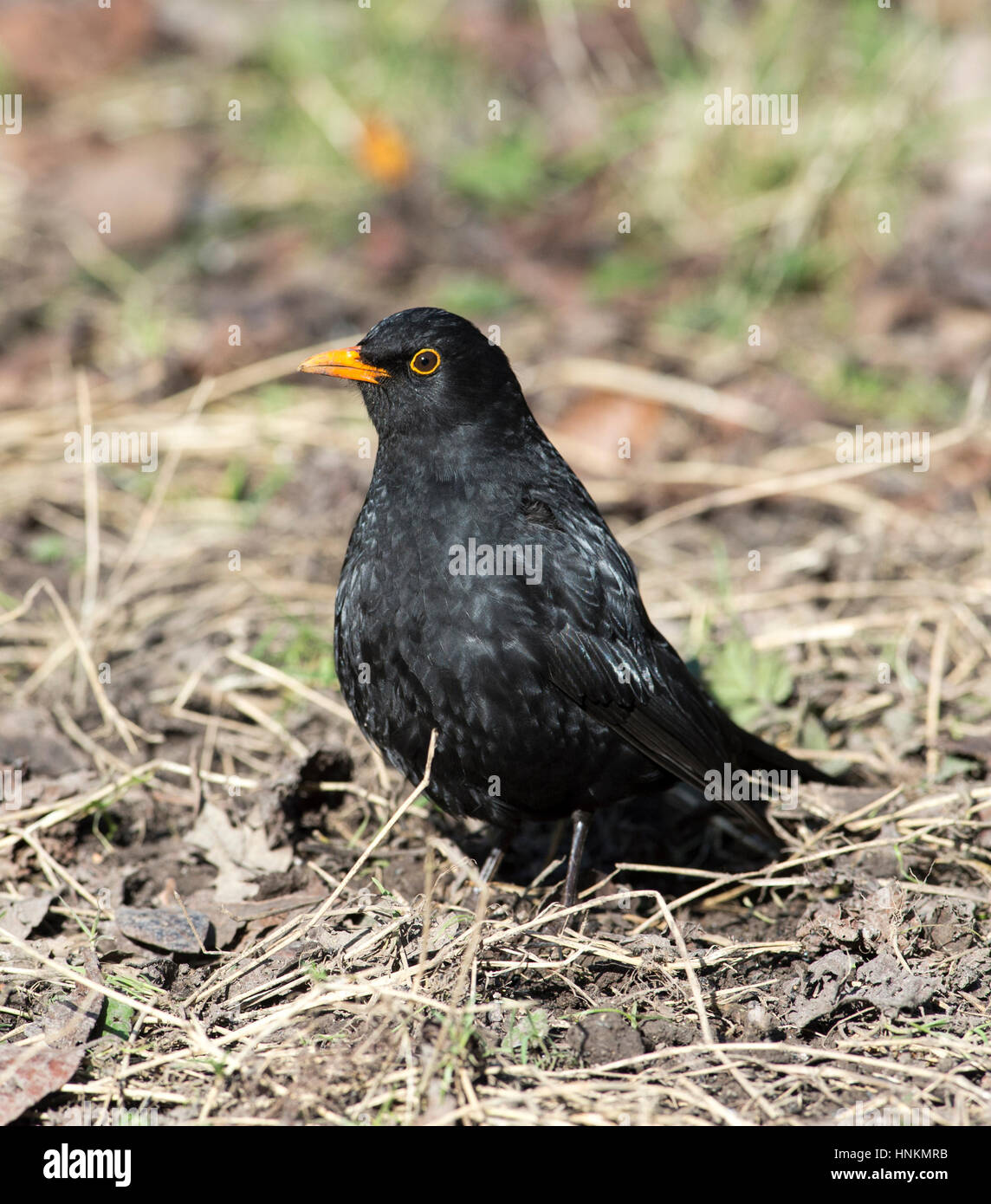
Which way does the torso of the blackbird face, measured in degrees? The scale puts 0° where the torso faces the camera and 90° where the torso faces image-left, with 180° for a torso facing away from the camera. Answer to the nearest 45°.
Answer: approximately 45°

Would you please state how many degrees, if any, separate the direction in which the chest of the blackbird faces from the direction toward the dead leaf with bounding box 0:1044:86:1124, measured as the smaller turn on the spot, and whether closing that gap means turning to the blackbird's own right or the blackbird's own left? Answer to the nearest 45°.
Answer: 0° — it already faces it

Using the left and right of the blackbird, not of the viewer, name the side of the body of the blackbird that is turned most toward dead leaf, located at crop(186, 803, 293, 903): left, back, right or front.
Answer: right
